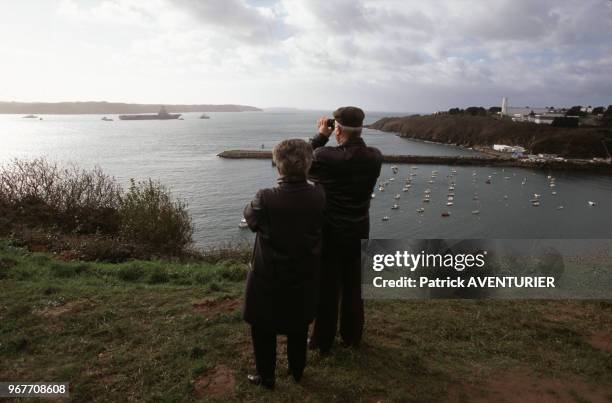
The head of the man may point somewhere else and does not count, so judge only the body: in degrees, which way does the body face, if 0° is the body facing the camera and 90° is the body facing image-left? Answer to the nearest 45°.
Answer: approximately 135°

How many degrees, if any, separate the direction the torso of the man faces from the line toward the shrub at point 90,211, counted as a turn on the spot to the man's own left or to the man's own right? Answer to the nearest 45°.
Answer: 0° — they already face it

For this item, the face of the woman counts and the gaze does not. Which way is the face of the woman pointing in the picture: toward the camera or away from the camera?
away from the camera

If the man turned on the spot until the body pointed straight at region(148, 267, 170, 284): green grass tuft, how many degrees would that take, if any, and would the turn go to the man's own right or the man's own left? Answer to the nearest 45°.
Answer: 0° — they already face it

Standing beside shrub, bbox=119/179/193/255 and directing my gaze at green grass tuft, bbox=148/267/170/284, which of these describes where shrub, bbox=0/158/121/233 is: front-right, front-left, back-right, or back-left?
back-right

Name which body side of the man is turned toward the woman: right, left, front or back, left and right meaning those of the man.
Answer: left
